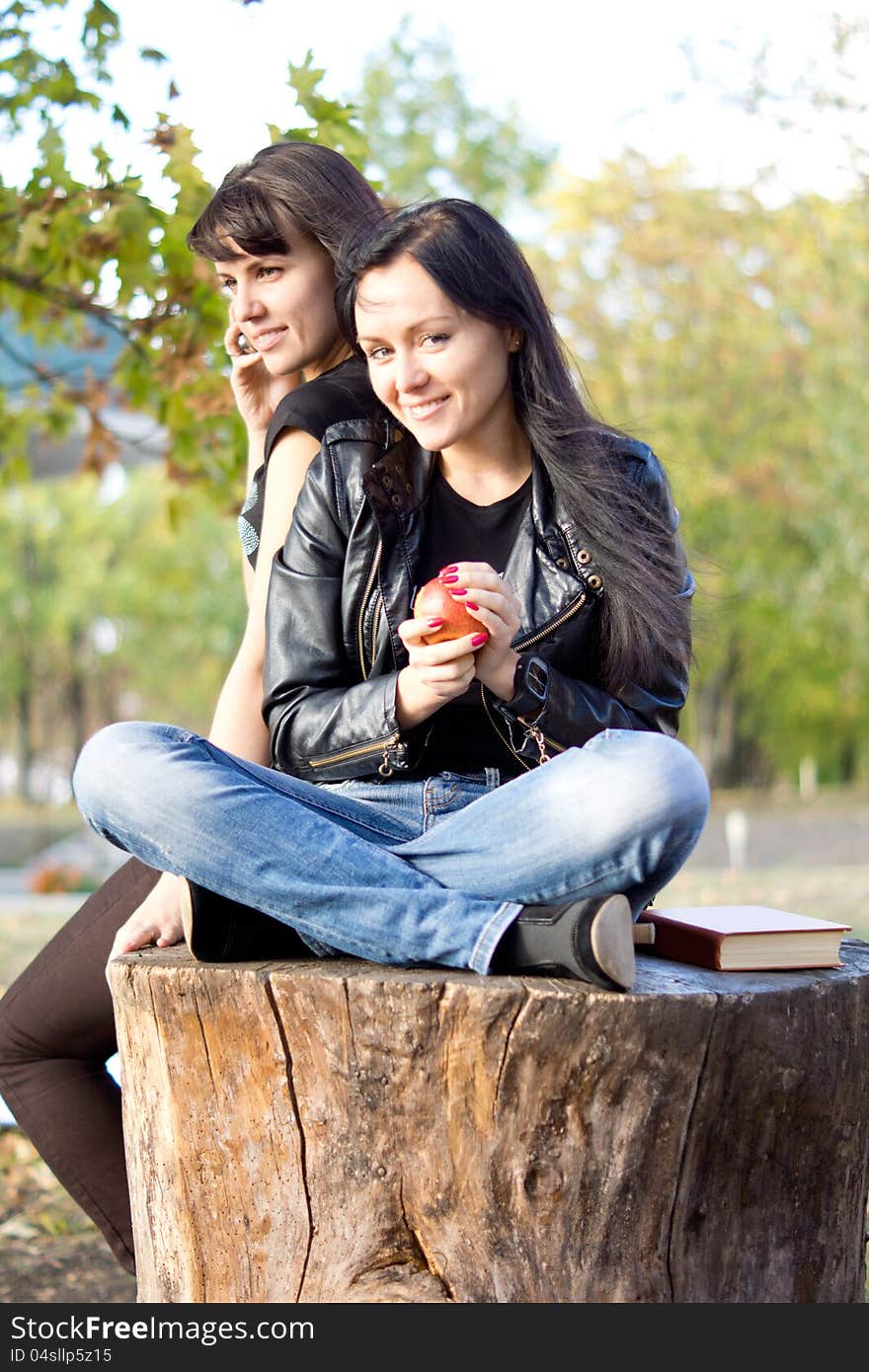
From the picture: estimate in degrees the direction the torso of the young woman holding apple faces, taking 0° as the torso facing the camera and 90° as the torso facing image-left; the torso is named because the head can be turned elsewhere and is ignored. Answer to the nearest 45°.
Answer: approximately 0°

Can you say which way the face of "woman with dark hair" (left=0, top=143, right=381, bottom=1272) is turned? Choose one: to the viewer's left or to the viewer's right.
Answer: to the viewer's left
